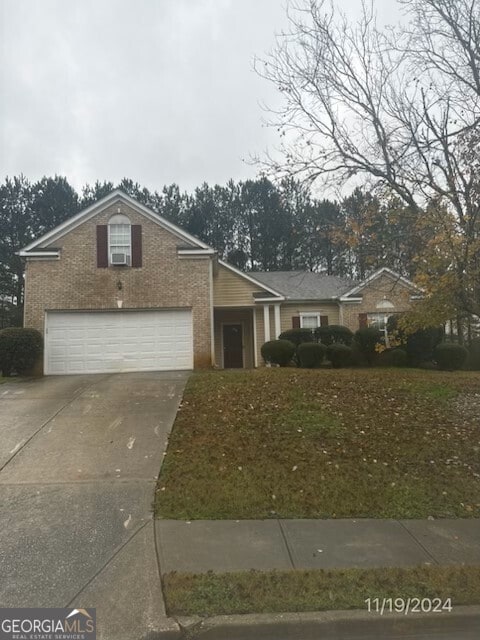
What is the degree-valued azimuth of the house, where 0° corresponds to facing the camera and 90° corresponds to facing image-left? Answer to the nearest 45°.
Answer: approximately 0°

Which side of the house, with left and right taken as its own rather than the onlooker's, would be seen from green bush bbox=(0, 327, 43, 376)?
right

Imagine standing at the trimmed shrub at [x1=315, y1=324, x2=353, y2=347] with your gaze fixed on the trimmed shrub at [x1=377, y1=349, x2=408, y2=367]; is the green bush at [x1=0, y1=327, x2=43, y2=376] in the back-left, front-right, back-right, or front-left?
back-right

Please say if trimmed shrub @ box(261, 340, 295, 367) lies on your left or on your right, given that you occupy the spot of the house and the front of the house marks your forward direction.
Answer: on your left

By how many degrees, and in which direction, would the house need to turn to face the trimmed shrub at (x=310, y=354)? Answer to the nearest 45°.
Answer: approximately 90° to its left

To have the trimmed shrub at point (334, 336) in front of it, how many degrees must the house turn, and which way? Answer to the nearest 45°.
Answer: approximately 90° to its left

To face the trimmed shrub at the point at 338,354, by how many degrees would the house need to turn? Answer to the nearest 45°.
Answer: approximately 90° to its left

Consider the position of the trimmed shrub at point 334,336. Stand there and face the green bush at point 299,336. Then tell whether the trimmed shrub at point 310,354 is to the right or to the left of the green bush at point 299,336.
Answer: left

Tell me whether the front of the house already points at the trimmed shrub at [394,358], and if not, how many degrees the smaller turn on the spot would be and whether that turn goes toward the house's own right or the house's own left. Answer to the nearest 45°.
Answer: approximately 90° to the house's own left

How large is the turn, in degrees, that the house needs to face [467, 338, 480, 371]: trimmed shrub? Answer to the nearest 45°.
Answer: approximately 90° to its left

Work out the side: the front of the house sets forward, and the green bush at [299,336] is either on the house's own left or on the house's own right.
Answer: on the house's own left
